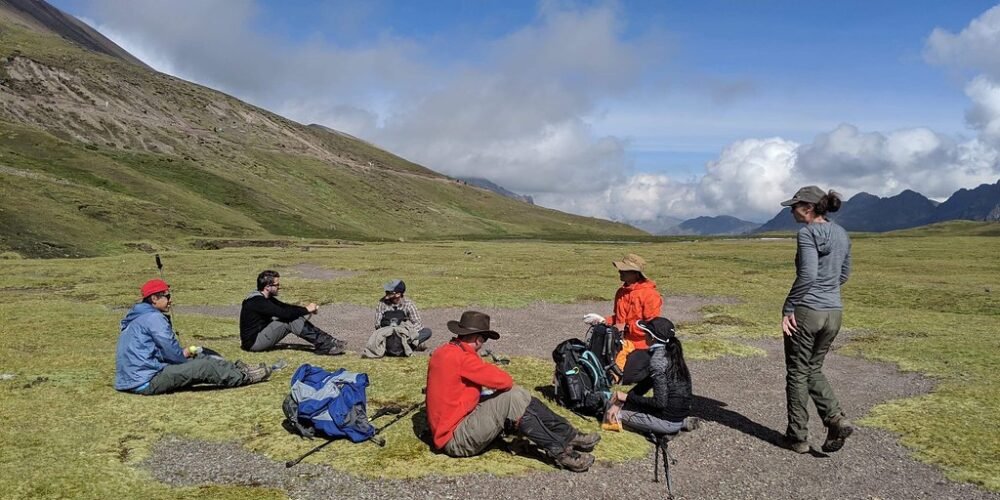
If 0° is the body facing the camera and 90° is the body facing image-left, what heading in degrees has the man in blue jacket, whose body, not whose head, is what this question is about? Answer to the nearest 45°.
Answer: approximately 270°

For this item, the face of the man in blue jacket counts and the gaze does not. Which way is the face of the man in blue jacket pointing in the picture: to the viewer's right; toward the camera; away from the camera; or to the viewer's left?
to the viewer's right

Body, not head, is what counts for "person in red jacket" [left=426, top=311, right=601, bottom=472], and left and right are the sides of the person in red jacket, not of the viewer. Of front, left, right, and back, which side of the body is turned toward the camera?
right

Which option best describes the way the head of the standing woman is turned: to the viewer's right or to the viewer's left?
to the viewer's left

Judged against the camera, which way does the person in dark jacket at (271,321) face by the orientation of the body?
to the viewer's right

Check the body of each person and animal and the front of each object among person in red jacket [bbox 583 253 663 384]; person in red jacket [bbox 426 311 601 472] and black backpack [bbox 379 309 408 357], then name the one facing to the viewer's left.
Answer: person in red jacket [bbox 583 253 663 384]

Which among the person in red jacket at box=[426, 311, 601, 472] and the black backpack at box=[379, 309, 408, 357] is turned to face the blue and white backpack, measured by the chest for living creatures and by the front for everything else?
the black backpack

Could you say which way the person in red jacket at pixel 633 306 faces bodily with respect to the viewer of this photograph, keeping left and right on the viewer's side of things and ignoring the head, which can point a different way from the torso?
facing to the left of the viewer

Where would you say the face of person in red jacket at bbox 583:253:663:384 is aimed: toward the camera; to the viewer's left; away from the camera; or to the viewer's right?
to the viewer's left

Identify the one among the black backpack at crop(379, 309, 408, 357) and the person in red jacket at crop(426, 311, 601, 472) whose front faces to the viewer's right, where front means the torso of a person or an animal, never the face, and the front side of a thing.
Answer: the person in red jacket

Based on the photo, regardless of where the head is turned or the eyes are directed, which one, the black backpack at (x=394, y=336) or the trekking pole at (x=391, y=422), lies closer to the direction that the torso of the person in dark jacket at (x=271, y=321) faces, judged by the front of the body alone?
the black backpack
